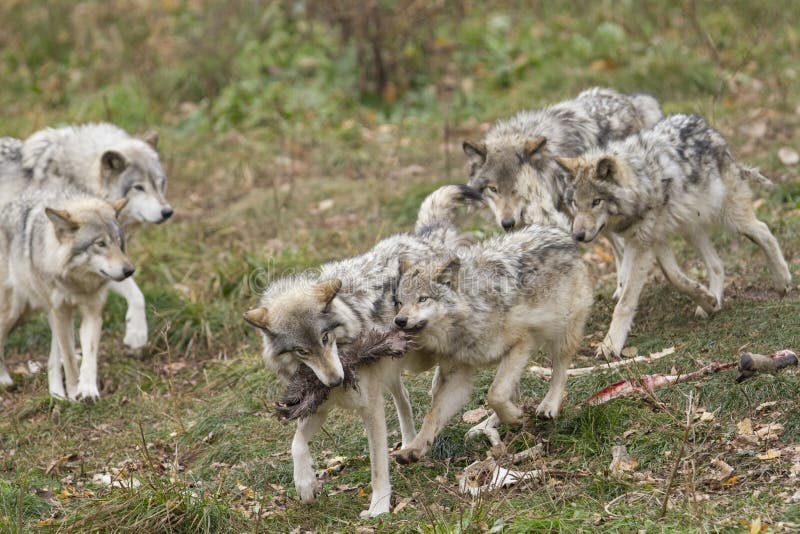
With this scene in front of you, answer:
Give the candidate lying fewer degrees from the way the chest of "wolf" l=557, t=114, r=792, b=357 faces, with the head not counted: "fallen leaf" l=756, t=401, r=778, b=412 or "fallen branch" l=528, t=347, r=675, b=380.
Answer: the fallen branch

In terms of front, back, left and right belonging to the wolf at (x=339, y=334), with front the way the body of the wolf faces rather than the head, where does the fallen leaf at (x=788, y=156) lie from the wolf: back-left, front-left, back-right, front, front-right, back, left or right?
back

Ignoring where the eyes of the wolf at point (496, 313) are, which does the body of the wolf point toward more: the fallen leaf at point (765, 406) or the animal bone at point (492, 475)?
the animal bone

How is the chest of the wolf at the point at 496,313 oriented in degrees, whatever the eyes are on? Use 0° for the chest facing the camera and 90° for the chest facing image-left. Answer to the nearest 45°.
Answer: approximately 45°

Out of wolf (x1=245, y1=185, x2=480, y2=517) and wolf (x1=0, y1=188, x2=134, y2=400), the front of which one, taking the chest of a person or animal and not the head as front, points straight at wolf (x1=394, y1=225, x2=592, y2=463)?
wolf (x1=0, y1=188, x2=134, y2=400)

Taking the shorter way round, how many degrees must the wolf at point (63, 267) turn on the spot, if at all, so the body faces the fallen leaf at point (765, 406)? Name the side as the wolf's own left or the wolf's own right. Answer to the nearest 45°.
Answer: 0° — it already faces it

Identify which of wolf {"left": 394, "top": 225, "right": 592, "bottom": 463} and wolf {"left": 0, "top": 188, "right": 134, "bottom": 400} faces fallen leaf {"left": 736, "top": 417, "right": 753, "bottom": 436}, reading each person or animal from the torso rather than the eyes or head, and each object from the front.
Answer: wolf {"left": 0, "top": 188, "right": 134, "bottom": 400}

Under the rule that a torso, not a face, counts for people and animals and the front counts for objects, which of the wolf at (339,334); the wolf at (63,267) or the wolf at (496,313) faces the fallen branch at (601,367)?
the wolf at (63,267)

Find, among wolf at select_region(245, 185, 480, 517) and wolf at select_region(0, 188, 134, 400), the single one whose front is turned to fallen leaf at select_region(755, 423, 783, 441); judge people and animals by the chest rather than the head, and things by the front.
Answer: wolf at select_region(0, 188, 134, 400)

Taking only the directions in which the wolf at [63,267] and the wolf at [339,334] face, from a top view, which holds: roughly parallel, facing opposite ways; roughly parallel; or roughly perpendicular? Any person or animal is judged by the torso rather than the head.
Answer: roughly perpendicular
